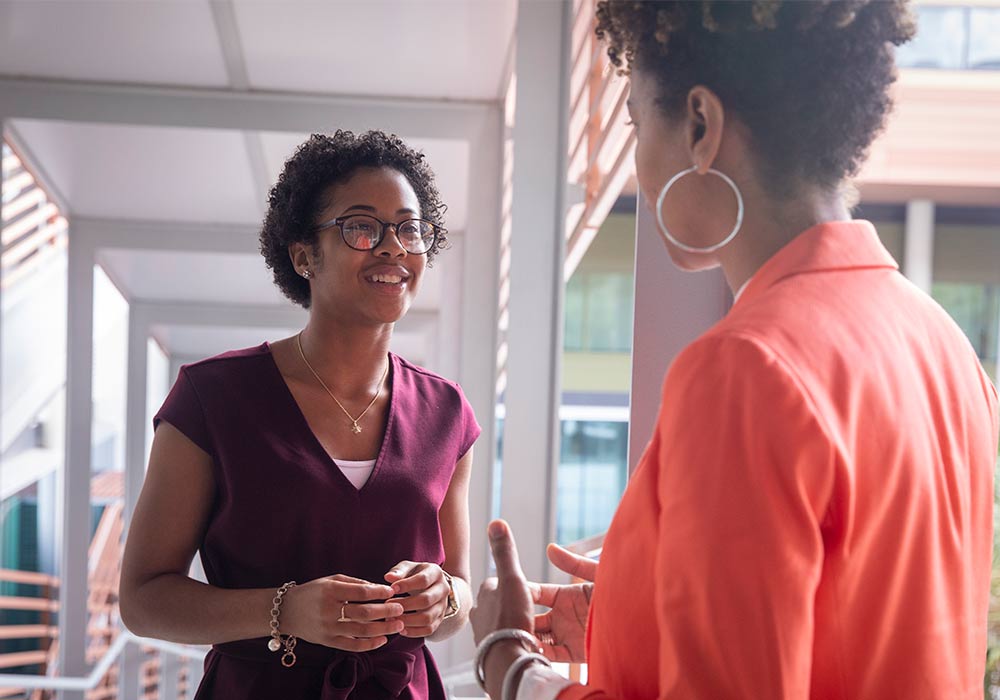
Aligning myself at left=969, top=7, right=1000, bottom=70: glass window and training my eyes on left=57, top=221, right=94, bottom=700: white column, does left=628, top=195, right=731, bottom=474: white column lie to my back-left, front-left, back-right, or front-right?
front-left

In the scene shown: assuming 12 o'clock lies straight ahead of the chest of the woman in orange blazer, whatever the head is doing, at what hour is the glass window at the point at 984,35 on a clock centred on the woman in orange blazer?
The glass window is roughly at 2 o'clock from the woman in orange blazer.

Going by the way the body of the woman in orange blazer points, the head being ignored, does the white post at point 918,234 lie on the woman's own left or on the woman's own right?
on the woman's own right

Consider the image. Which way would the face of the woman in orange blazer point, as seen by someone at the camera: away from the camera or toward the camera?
away from the camera

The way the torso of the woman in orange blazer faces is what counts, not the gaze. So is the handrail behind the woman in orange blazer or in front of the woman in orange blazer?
in front

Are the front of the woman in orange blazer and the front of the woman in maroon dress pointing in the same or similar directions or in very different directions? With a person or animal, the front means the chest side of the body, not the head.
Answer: very different directions

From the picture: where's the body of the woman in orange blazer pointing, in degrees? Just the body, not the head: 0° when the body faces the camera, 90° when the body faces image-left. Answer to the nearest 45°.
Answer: approximately 135°

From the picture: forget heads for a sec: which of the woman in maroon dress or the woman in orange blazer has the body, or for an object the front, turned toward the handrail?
the woman in orange blazer

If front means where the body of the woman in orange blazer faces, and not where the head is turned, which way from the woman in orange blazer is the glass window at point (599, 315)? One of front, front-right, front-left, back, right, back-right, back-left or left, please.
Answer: front-right

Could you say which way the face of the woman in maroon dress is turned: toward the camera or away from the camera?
toward the camera

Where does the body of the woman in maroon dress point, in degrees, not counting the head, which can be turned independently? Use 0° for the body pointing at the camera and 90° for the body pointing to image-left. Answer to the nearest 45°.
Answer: approximately 315°
